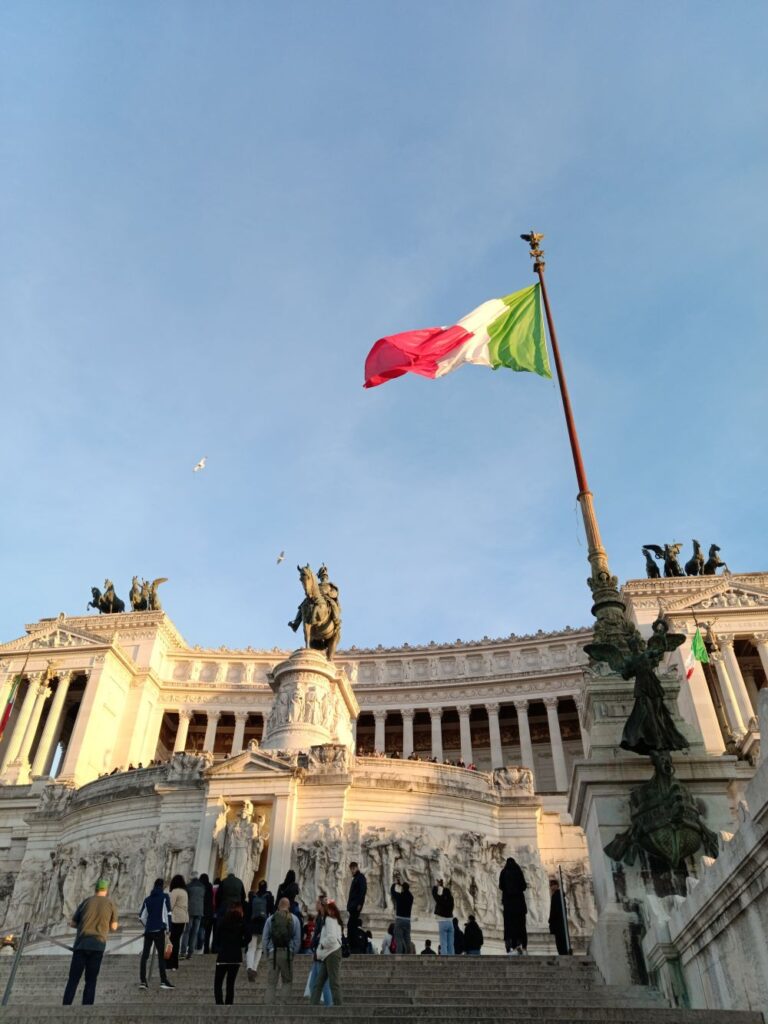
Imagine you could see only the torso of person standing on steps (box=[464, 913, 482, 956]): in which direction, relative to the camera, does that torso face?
away from the camera

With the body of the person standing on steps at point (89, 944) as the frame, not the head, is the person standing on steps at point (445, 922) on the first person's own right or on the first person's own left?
on the first person's own right

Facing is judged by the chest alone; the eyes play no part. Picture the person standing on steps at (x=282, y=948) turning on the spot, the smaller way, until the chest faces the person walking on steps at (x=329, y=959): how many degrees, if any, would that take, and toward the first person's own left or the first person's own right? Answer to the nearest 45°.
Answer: approximately 135° to the first person's own right

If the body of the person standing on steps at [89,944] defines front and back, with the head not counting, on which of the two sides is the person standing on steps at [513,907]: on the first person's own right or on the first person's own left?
on the first person's own right

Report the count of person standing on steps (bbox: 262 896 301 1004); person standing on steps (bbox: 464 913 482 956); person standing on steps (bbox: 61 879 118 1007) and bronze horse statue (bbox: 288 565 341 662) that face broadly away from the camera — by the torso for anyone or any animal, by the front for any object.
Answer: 3

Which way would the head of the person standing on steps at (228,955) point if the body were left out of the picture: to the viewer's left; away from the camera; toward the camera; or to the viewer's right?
away from the camera

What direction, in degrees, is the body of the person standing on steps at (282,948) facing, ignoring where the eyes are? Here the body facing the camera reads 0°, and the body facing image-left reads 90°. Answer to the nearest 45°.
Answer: approximately 180°

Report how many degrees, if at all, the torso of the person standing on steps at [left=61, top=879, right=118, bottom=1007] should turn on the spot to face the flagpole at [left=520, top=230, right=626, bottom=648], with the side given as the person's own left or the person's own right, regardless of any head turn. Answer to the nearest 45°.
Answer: approximately 90° to the person's own right

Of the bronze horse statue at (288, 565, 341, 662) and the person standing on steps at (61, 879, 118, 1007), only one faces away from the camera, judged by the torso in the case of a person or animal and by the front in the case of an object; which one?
the person standing on steps

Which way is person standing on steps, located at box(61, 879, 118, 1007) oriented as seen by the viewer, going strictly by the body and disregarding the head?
away from the camera

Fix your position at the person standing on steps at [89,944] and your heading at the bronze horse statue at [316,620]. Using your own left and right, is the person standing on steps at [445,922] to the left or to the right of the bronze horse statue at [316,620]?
right

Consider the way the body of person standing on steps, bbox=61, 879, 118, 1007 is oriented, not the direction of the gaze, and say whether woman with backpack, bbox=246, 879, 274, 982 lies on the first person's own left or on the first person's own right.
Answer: on the first person's own right

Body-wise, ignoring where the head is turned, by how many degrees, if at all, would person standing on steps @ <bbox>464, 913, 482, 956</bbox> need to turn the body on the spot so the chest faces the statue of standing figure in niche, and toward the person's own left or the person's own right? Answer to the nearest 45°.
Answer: approximately 45° to the person's own left
